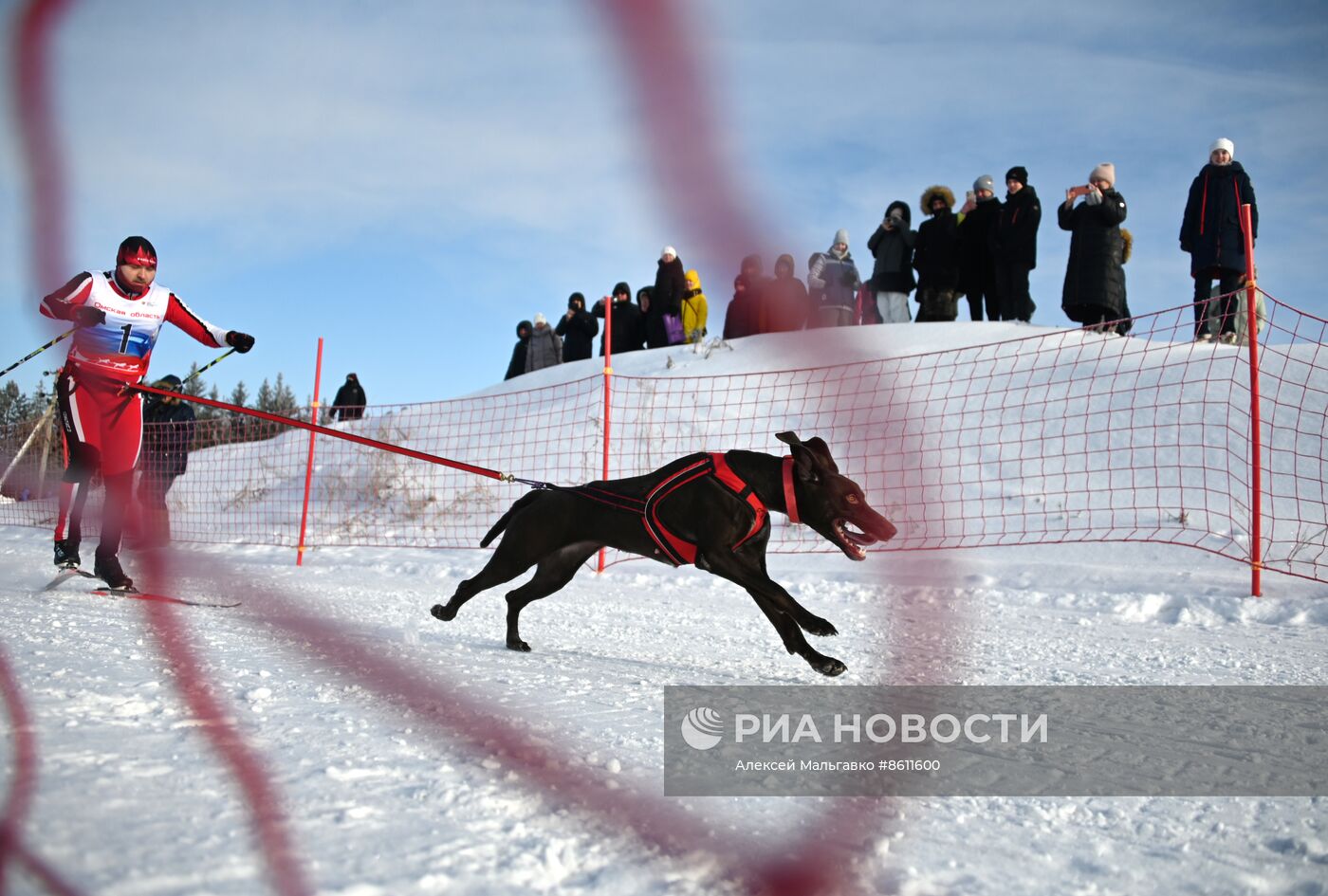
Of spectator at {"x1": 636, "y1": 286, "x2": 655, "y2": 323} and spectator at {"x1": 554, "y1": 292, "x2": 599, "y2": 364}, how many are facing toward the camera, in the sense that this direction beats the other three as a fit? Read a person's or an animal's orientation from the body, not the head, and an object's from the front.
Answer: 2

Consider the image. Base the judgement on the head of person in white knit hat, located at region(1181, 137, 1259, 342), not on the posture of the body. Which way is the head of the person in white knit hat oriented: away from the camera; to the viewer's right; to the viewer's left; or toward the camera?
toward the camera

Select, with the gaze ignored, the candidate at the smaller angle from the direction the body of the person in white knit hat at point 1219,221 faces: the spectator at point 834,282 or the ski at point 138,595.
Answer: the ski

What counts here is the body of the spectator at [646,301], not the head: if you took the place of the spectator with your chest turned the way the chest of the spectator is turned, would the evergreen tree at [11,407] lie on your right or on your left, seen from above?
on your right

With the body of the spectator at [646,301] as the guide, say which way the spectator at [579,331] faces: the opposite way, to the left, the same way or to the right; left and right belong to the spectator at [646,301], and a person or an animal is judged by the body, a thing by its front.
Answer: the same way

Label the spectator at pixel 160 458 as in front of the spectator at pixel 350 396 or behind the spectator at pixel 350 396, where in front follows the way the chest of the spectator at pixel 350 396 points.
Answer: in front

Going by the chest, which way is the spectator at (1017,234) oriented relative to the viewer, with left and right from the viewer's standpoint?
facing the viewer and to the left of the viewer

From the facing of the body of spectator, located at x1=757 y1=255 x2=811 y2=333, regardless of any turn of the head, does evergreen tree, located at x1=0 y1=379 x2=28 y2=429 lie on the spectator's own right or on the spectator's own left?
on the spectator's own right

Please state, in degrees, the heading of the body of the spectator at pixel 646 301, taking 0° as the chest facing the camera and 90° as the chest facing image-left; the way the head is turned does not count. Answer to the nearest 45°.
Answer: approximately 0°

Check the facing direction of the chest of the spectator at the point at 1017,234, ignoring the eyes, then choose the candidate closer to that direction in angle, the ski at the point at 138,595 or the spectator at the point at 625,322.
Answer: the ski

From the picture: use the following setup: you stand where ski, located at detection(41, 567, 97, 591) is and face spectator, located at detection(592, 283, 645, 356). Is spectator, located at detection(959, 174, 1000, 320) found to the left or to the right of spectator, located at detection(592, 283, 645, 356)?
right

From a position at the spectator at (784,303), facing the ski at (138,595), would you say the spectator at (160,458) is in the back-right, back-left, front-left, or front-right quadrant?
front-right

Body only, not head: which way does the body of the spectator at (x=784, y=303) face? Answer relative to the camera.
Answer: toward the camera

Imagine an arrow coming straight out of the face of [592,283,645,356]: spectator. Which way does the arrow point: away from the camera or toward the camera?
toward the camera

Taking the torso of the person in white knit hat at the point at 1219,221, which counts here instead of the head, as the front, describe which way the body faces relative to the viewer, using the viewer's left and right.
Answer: facing the viewer

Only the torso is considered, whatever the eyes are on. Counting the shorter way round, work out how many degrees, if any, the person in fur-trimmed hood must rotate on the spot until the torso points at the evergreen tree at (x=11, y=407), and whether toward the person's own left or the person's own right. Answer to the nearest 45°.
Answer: approximately 90° to the person's own right

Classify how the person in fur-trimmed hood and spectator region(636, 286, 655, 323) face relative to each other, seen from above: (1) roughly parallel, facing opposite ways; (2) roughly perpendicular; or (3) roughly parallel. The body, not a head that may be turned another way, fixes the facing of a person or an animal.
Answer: roughly parallel

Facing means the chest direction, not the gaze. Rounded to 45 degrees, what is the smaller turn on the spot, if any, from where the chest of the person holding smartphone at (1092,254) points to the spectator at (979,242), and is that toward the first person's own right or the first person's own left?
approximately 90° to the first person's own right
